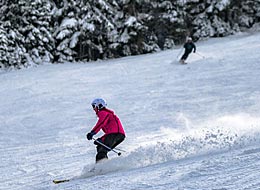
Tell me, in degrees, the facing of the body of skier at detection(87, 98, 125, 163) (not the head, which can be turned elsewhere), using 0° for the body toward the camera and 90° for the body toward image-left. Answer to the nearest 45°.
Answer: approximately 90°
